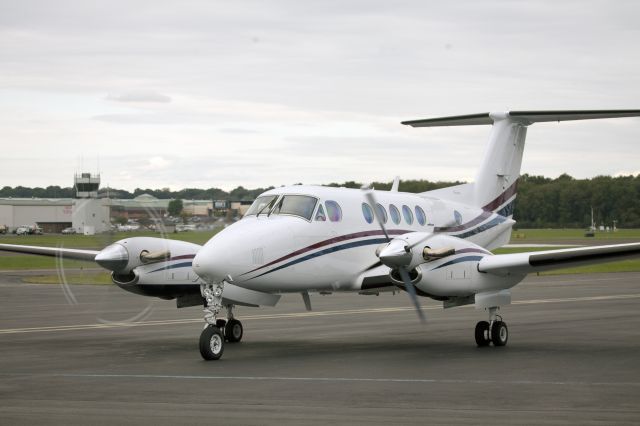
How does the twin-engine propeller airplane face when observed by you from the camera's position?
facing the viewer and to the left of the viewer
